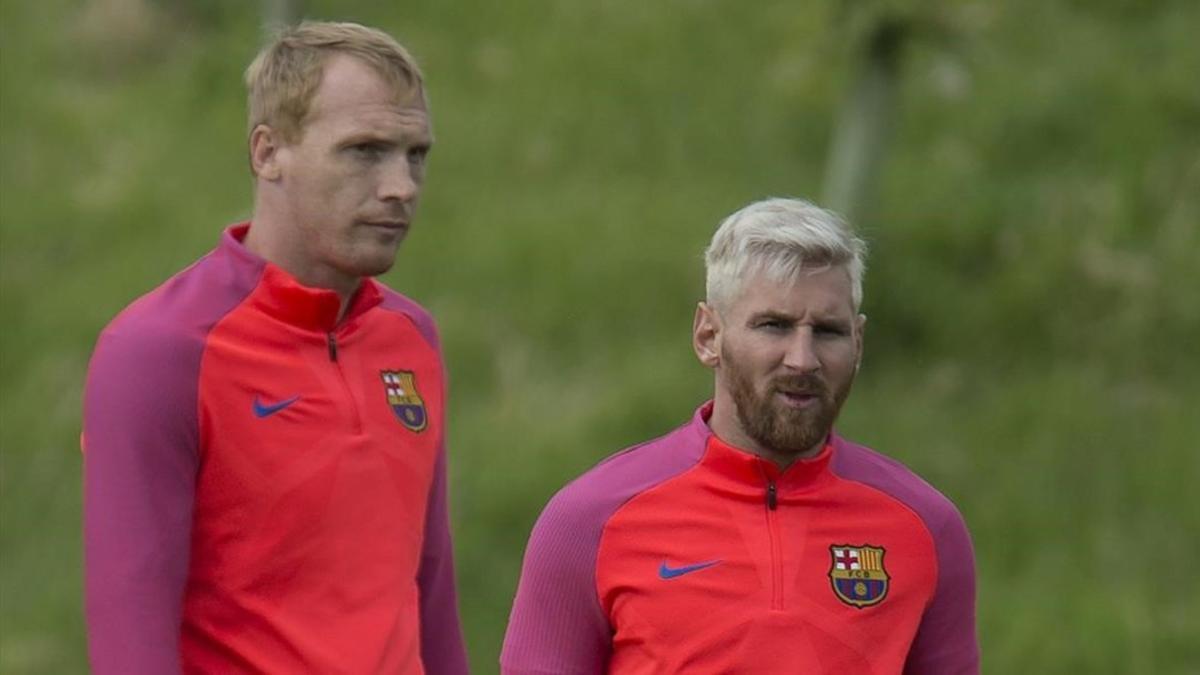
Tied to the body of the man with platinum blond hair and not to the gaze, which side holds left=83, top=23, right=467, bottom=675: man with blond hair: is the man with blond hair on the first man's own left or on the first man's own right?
on the first man's own right

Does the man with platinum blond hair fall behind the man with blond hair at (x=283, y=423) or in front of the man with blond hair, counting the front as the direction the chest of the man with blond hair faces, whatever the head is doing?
in front

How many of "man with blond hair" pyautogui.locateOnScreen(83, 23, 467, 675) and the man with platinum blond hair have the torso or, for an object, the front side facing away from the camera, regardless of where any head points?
0

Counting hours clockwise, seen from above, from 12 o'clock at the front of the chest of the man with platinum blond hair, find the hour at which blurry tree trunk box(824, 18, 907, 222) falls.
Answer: The blurry tree trunk is roughly at 6 o'clock from the man with platinum blond hair.

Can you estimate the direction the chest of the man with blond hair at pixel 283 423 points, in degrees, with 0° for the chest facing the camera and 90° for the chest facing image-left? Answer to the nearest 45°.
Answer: approximately 315°

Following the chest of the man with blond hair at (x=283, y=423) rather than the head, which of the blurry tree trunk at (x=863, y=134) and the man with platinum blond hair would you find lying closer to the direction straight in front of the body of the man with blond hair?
the man with platinum blond hair

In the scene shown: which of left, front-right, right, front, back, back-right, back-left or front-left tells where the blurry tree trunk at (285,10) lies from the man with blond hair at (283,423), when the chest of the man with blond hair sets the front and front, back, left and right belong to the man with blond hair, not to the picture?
back-left

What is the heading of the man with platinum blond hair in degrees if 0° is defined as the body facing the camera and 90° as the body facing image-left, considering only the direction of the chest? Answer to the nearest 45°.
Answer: approximately 0°
